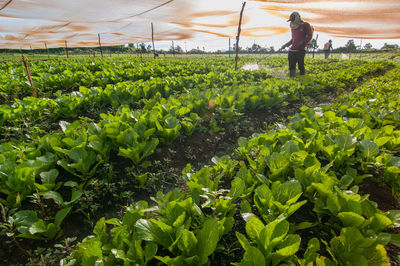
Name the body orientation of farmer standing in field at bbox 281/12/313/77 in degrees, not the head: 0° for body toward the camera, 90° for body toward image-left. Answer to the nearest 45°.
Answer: approximately 45°

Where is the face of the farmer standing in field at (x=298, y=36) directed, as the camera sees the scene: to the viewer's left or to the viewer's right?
to the viewer's left
